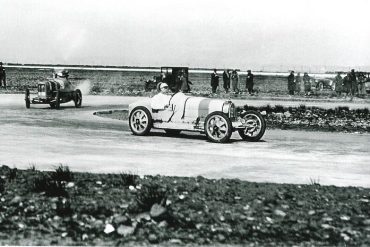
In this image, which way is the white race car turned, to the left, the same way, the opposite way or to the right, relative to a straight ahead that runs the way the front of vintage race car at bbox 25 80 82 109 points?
to the left

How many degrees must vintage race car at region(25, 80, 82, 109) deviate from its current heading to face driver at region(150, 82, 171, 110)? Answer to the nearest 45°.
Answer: approximately 45° to its left

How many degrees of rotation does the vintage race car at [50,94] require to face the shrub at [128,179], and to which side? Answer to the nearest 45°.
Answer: approximately 45° to its left

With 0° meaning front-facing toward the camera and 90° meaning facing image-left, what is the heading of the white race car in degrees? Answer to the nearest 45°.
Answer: approximately 315°

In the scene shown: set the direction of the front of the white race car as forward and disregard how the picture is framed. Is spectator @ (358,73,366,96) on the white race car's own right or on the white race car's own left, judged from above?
on the white race car's own left

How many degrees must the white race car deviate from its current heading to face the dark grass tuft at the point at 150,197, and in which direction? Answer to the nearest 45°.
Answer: approximately 45° to its right

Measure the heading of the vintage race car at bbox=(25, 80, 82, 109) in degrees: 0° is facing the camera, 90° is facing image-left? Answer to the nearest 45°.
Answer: approximately 45°

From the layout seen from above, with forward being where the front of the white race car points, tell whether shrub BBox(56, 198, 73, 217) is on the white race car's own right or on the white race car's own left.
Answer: on the white race car's own right

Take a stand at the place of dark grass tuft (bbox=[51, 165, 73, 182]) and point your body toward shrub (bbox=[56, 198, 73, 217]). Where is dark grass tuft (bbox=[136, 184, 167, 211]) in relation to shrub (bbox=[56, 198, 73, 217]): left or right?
left

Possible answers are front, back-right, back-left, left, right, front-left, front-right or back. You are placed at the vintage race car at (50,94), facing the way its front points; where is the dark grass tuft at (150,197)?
front-left
